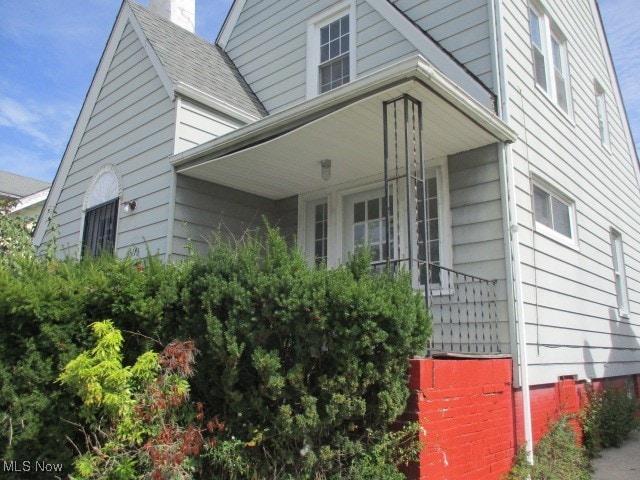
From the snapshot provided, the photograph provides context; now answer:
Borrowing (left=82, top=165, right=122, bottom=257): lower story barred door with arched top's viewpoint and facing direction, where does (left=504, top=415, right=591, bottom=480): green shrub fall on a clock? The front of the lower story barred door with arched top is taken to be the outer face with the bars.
The green shrub is roughly at 9 o'clock from the lower story barred door with arched top.

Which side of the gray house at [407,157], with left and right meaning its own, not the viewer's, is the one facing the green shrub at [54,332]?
front

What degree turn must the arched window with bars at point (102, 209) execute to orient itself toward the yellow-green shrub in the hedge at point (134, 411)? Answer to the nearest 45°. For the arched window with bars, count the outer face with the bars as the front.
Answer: approximately 45° to its left

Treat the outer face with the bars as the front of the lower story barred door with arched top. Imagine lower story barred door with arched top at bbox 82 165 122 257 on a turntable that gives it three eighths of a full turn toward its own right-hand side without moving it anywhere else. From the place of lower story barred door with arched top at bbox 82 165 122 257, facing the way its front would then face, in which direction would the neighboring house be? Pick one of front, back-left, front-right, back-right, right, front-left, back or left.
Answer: front

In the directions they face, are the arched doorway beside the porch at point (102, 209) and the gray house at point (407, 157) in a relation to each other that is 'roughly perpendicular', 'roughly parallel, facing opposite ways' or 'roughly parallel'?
roughly parallel

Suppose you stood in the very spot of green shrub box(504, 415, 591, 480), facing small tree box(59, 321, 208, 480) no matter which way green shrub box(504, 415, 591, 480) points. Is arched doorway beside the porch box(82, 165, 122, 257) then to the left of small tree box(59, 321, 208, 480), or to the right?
right

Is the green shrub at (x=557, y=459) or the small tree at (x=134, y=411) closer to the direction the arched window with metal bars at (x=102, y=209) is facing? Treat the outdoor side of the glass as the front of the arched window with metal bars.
the small tree

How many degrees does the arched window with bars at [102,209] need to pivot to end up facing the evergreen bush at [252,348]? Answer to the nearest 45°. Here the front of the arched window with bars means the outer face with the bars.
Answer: approximately 45° to its left

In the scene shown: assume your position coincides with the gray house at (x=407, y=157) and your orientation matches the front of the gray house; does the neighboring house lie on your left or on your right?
on your right

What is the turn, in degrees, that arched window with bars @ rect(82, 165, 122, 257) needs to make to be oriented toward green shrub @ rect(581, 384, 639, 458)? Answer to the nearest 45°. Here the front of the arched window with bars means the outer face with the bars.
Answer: approximately 90° to its left

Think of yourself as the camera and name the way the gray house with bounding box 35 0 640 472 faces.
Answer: facing the viewer and to the left of the viewer

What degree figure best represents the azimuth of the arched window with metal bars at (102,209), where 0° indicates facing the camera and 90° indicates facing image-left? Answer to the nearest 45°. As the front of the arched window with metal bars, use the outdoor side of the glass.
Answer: approximately 45°
